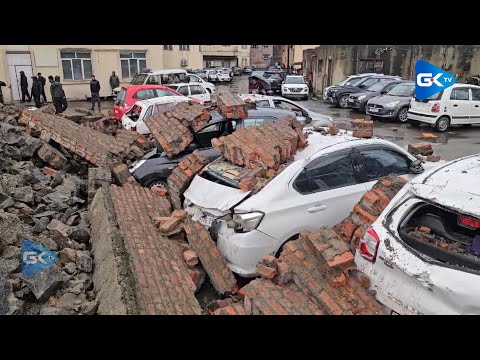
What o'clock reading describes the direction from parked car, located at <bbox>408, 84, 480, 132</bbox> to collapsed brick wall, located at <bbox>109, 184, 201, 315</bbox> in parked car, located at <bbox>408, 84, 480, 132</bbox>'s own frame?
The collapsed brick wall is roughly at 5 o'clock from the parked car.

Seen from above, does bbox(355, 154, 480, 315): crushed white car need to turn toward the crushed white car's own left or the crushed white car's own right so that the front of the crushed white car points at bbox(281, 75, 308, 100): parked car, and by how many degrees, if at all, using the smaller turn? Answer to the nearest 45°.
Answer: approximately 45° to the crushed white car's own left

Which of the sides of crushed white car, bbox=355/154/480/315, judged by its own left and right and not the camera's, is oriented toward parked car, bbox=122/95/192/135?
left

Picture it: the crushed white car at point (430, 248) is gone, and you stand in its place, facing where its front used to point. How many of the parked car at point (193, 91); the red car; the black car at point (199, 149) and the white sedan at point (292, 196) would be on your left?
4

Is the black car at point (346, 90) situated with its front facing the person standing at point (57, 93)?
yes

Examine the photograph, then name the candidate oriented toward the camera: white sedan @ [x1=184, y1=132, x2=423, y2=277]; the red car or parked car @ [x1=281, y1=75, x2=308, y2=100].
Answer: the parked car

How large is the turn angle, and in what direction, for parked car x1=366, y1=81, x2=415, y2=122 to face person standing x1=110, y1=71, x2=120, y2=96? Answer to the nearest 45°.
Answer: approximately 45° to its right

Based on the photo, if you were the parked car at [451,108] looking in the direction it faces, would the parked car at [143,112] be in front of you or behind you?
behind

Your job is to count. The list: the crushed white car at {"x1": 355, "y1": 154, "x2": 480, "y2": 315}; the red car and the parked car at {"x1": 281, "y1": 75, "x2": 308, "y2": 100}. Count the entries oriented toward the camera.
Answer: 1
